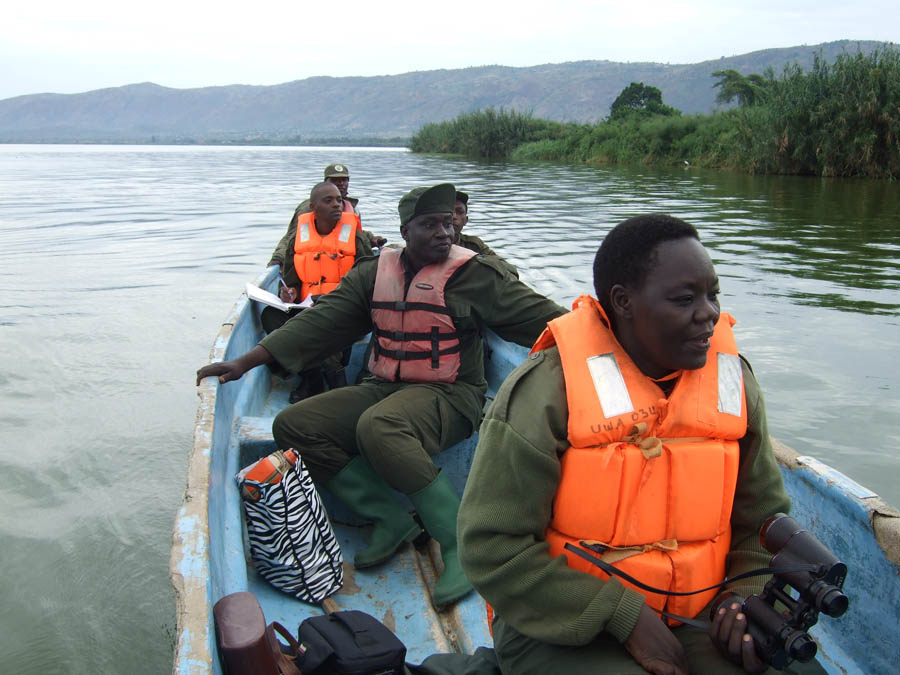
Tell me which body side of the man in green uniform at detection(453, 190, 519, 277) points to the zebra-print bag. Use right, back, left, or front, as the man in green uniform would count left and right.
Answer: front

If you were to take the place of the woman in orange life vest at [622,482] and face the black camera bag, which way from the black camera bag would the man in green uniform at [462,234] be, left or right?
right

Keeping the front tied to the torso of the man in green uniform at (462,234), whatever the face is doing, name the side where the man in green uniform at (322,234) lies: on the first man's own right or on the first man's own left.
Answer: on the first man's own right

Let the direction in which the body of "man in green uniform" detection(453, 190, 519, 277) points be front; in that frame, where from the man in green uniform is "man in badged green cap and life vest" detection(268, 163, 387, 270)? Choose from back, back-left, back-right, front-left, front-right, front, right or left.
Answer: back-right

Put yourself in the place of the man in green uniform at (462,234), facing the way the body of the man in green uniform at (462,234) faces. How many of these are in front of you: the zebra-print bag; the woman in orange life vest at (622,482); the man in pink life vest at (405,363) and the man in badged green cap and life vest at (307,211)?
3

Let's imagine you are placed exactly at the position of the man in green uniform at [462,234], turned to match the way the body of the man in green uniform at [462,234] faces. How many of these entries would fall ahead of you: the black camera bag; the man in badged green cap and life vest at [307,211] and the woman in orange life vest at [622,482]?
2

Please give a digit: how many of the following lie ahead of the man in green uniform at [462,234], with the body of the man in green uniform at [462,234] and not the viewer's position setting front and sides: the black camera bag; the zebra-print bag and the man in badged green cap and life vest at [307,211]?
2

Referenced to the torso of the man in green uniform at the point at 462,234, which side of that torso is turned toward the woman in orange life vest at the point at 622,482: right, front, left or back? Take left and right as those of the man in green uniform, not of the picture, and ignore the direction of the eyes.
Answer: front

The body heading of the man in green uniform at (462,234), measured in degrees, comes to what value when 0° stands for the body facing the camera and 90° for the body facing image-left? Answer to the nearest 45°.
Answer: approximately 0°

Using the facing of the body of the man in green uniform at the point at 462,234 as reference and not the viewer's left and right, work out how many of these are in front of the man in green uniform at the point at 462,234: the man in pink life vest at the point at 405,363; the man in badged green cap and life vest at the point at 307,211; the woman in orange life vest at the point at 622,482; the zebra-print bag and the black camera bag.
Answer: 4

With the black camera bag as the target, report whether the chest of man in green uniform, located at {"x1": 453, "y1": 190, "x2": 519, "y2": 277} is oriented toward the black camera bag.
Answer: yes
